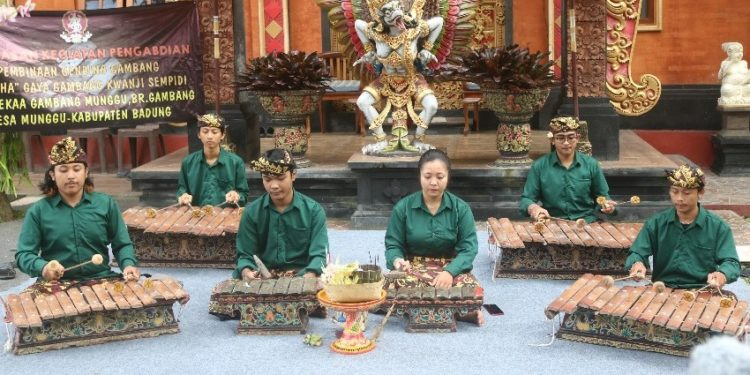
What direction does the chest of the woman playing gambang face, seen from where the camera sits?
toward the camera

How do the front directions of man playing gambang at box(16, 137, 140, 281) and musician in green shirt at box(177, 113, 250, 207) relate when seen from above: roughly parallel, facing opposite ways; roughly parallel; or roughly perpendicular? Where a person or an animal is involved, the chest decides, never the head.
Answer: roughly parallel

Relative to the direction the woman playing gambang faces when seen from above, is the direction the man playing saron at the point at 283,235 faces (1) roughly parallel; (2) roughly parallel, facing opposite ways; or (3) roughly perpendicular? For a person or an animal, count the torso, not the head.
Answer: roughly parallel

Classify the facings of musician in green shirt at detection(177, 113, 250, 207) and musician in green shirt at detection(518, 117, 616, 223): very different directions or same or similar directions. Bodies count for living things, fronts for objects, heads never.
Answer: same or similar directions

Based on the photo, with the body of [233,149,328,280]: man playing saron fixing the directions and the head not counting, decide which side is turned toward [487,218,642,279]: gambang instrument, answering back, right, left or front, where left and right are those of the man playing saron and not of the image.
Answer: left

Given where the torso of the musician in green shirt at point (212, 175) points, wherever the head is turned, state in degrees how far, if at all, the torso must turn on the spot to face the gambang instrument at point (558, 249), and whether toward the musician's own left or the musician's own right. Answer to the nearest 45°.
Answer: approximately 45° to the musician's own left

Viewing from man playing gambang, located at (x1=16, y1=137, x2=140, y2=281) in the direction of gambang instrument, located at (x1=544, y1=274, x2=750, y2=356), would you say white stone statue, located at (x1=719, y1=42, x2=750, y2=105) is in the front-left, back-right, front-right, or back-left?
front-left

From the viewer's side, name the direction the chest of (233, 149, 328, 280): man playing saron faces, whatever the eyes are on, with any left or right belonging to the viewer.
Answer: facing the viewer

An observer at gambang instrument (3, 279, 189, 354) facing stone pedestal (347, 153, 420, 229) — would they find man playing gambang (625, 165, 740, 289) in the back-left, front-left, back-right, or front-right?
front-right

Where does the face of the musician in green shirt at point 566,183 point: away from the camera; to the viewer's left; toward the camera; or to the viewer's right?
toward the camera

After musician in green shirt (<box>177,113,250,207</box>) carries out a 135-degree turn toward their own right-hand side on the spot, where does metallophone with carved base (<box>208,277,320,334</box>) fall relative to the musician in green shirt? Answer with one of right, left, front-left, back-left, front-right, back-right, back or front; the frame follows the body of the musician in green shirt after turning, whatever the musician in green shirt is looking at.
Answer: back-left

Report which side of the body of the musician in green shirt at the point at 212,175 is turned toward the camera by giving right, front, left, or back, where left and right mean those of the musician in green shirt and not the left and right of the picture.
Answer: front

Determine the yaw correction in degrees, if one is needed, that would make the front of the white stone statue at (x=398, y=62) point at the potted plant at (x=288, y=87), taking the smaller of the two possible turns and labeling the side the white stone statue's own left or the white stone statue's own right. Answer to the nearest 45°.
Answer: approximately 90° to the white stone statue's own right

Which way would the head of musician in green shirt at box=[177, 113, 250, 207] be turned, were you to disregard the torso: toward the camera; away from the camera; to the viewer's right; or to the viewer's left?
toward the camera

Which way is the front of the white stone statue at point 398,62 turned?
toward the camera

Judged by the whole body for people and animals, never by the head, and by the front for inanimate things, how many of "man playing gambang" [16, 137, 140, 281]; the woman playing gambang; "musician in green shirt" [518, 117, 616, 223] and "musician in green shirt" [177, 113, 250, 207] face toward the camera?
4
